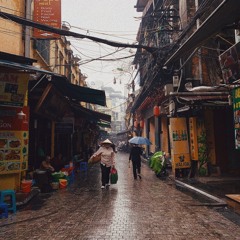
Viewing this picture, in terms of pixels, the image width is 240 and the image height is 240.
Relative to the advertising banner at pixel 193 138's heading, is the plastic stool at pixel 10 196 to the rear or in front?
in front

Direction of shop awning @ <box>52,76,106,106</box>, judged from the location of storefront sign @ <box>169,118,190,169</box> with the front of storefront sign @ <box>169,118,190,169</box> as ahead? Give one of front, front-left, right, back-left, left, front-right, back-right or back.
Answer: front-right

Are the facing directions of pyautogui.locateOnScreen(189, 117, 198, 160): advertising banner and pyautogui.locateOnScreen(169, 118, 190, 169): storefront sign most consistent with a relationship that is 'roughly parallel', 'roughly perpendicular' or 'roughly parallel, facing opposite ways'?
roughly parallel

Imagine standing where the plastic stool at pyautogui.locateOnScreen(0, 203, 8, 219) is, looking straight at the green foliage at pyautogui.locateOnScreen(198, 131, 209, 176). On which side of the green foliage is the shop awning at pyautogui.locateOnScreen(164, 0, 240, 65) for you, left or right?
right

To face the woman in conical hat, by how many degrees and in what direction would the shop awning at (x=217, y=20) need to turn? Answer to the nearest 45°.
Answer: approximately 45° to its right

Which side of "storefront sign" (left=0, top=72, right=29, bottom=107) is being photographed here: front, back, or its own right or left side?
front

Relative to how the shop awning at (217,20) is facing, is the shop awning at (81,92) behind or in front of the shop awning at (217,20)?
in front

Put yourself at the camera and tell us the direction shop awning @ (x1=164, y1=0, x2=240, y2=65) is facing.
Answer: facing to the left of the viewer
